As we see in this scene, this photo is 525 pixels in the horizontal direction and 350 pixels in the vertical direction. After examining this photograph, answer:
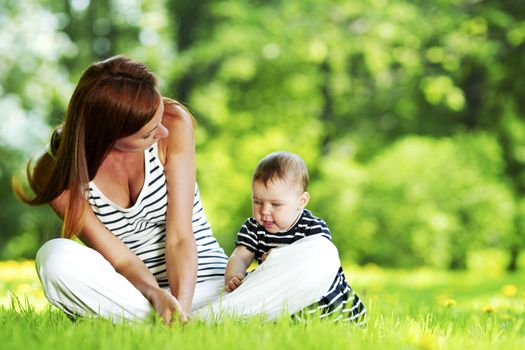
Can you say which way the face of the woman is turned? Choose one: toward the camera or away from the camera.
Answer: toward the camera

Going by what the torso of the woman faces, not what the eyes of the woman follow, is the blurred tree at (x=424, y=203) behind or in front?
behind

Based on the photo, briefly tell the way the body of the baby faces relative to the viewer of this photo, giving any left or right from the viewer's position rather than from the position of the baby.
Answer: facing the viewer and to the left of the viewer

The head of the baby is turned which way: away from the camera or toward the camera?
toward the camera

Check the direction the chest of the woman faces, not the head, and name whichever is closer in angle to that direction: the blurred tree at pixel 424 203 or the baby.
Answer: the baby

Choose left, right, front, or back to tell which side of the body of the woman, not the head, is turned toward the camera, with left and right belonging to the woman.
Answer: front

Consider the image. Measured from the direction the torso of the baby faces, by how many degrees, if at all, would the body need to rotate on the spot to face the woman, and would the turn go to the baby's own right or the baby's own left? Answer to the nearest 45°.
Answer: approximately 45° to the baby's own right
